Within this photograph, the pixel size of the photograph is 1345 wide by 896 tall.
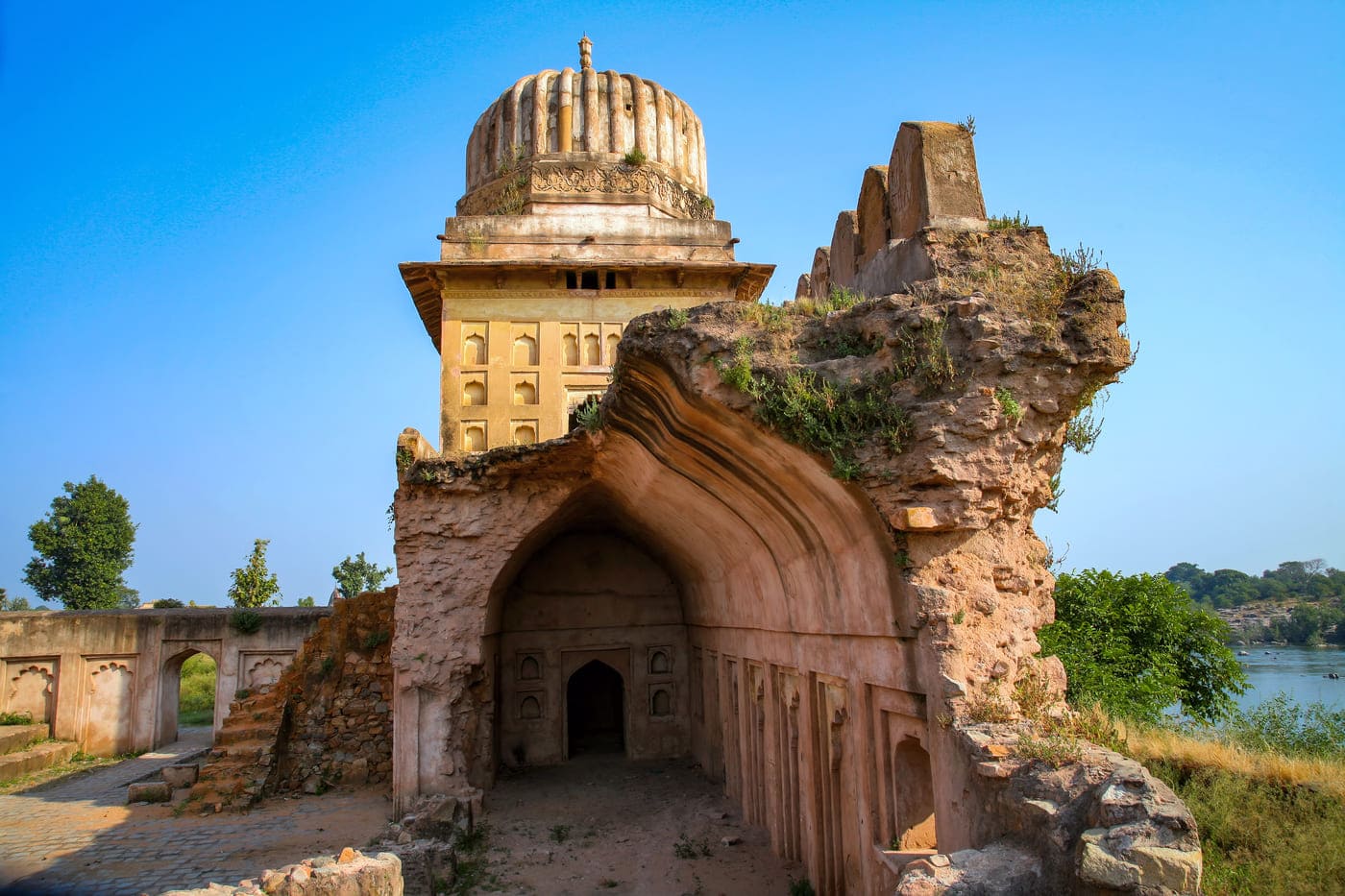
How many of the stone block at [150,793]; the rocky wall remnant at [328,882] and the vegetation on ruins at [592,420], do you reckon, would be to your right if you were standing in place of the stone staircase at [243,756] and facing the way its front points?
1

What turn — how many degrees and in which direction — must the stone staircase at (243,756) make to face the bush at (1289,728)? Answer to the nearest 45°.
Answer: approximately 90° to its left

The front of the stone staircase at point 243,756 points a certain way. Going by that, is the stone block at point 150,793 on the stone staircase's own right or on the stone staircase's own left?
on the stone staircase's own right

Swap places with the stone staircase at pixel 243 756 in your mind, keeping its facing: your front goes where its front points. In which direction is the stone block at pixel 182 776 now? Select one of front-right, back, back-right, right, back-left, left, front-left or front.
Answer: right

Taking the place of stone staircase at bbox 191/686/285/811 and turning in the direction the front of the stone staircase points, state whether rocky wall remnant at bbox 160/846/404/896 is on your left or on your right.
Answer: on your left

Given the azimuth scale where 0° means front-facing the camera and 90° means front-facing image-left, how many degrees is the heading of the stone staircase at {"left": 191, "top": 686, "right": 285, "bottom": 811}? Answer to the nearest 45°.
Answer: approximately 45°

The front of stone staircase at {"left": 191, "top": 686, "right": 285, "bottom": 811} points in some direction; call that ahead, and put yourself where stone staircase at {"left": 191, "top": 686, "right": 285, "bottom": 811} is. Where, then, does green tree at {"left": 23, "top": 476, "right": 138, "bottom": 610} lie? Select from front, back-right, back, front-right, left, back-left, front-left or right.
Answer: back-right

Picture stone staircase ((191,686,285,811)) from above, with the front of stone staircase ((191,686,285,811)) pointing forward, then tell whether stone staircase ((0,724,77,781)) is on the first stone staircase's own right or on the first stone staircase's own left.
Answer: on the first stone staircase's own right

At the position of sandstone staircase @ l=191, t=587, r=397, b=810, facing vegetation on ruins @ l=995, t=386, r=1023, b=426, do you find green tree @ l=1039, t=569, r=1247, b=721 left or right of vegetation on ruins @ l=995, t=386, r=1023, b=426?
left
